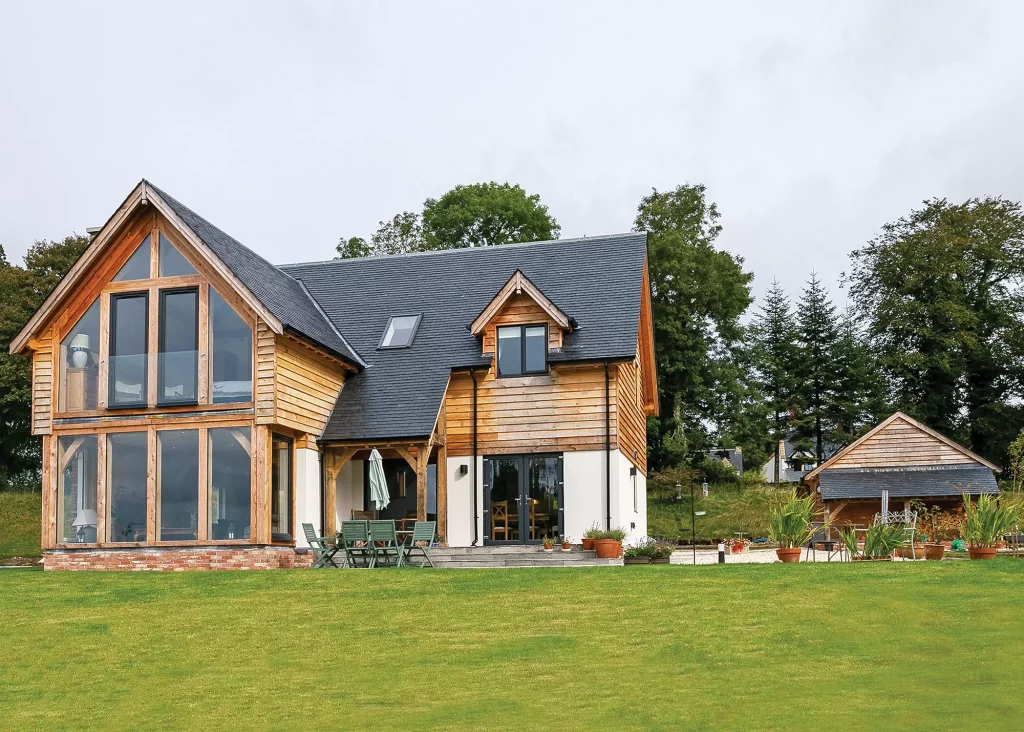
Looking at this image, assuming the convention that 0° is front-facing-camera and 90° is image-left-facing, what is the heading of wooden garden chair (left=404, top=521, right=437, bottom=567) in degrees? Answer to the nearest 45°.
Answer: approximately 45°

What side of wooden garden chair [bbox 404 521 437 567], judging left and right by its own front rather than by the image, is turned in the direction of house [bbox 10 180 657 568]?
right

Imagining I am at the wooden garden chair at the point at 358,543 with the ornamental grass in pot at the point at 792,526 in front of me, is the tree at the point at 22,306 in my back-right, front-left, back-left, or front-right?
back-left

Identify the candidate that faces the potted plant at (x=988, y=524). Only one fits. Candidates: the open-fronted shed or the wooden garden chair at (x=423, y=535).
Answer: the open-fronted shed

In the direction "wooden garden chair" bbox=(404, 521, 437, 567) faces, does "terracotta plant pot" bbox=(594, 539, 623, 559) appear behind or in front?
behind

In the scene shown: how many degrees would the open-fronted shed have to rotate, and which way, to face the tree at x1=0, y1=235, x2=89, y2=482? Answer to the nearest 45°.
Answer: approximately 90° to its right

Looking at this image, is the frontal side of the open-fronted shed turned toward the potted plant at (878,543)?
yes
